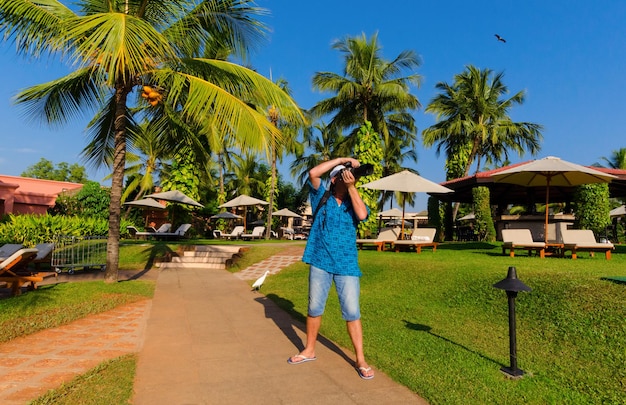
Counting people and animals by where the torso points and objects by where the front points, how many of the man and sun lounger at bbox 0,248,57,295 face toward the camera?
1

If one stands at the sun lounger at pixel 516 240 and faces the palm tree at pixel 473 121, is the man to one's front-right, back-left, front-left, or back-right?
back-left

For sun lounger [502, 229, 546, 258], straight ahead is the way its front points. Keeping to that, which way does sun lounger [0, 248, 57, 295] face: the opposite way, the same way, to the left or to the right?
to the right

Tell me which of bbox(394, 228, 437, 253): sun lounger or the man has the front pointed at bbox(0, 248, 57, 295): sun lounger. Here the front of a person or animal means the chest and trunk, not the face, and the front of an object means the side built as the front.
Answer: bbox(394, 228, 437, 253): sun lounger

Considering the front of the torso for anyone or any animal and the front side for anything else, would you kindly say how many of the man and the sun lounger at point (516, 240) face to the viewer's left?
0

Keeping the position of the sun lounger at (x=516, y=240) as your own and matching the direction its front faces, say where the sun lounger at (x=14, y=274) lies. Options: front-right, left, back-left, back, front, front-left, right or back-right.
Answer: right

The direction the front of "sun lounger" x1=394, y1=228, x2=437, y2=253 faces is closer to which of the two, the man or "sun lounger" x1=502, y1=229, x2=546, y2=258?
the man

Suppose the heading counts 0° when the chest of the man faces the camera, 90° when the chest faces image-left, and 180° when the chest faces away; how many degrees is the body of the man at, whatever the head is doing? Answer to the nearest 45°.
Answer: approximately 0°

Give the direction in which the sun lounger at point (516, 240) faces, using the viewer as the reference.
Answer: facing the viewer and to the right of the viewer

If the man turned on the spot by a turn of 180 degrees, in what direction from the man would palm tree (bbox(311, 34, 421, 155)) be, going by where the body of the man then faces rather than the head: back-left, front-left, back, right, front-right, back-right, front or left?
front

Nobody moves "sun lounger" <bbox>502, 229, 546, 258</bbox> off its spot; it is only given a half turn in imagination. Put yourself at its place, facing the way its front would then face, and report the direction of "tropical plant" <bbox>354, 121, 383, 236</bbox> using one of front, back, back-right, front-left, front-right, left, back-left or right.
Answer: front

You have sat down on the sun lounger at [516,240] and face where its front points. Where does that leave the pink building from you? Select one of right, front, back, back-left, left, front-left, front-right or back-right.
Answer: back-right

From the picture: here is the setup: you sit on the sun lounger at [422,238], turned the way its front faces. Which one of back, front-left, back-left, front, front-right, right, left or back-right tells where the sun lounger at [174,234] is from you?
front-right

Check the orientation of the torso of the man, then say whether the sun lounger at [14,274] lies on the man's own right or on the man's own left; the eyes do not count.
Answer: on the man's own right

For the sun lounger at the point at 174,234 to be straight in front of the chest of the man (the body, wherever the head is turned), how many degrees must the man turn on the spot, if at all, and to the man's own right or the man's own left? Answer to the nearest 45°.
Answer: approximately 135° to the man's own right
